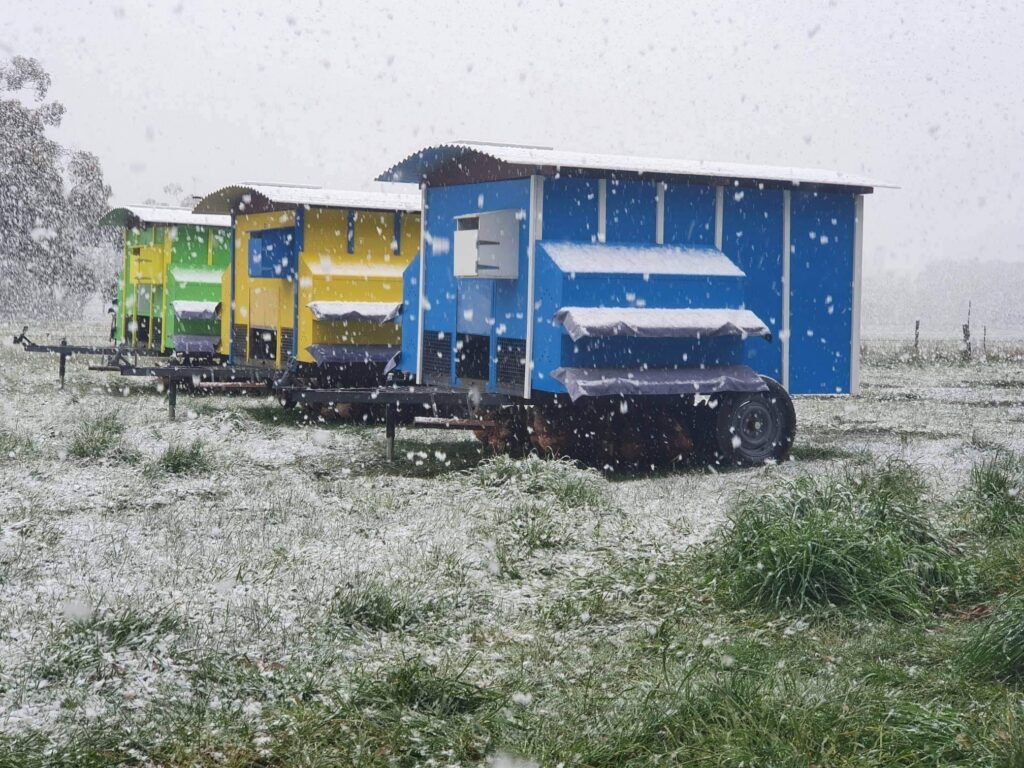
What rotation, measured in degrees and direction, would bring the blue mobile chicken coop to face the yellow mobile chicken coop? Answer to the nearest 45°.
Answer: approximately 90° to its right

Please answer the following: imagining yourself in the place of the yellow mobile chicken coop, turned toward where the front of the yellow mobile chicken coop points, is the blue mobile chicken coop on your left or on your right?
on your left

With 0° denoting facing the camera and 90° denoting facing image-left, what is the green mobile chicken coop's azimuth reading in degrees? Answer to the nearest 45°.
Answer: approximately 45°

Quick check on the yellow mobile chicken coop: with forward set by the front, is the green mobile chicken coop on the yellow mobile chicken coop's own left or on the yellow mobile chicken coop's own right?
on the yellow mobile chicken coop's own right

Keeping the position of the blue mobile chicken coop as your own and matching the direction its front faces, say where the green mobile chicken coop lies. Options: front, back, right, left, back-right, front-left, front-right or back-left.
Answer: right

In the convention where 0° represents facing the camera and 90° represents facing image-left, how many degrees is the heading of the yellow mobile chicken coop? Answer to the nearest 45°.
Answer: approximately 45°

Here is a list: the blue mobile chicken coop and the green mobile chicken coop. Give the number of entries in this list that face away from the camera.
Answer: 0

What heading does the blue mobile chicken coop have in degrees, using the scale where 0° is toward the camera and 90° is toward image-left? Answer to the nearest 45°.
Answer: approximately 45°
